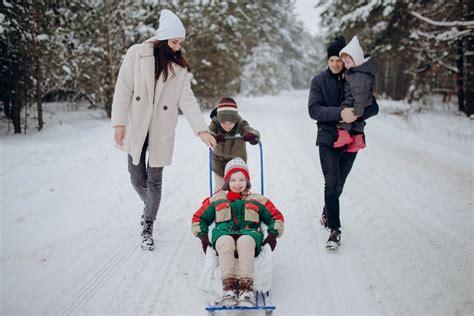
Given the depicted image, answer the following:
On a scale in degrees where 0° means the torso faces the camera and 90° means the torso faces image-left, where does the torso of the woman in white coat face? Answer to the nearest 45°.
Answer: approximately 0°

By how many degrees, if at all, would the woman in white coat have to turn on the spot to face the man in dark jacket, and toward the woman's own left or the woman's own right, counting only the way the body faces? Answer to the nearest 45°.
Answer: approximately 90° to the woman's own left

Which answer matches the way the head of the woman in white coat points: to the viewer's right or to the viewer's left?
to the viewer's right

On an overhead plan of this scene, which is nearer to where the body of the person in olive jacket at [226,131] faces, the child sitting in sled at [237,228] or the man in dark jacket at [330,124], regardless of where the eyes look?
the child sitting in sled

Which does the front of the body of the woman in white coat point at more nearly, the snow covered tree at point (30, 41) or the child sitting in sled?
the child sitting in sled

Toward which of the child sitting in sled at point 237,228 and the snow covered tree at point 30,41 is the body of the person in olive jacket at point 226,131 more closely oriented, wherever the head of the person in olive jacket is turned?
the child sitting in sled

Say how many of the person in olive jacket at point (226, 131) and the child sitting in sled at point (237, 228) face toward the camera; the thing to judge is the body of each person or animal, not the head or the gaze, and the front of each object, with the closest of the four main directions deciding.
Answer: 2
